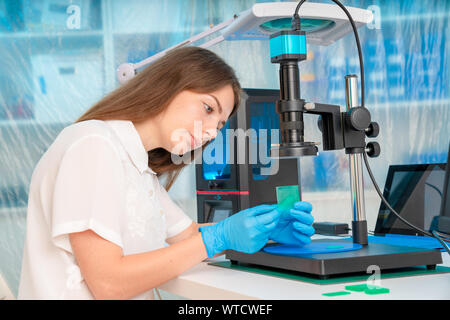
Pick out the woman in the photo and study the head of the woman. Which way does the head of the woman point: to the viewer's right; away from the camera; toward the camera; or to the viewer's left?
to the viewer's right

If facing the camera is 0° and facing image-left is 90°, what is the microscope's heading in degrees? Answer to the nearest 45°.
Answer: approximately 45°
